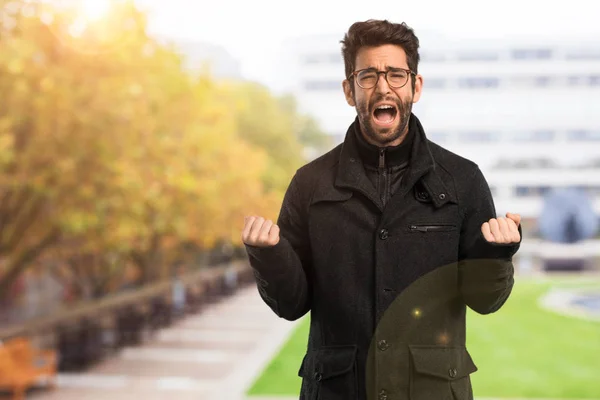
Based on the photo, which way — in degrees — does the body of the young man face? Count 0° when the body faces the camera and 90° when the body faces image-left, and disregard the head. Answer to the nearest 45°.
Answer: approximately 0°

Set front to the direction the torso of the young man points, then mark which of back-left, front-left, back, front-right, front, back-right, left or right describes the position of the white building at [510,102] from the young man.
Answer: back
